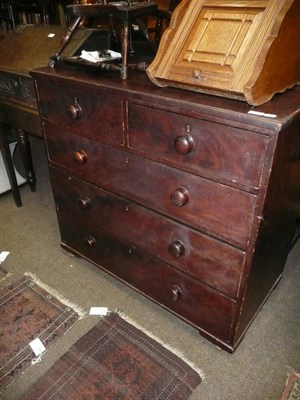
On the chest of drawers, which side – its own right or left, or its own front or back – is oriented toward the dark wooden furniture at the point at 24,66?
right

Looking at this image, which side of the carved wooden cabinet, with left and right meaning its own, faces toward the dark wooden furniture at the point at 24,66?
right

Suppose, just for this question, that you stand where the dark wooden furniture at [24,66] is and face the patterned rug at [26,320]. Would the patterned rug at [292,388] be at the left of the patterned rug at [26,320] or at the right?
left

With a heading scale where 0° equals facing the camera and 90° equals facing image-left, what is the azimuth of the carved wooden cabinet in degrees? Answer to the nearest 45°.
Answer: approximately 45°
